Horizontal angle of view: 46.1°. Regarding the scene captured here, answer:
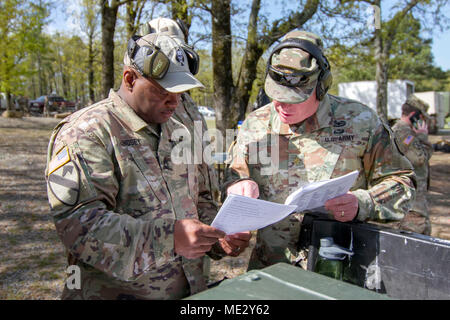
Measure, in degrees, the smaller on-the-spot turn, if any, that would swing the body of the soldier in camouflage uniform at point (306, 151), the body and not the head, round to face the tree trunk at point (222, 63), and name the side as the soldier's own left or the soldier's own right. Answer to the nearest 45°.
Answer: approximately 135° to the soldier's own right

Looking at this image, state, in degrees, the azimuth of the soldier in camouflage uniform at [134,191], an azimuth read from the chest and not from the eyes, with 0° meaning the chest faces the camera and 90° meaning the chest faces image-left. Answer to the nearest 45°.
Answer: approximately 315°

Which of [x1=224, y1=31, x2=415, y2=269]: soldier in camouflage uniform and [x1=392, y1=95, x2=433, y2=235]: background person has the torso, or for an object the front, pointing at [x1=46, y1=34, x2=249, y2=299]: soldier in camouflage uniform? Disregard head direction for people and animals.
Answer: [x1=224, y1=31, x2=415, y2=269]: soldier in camouflage uniform

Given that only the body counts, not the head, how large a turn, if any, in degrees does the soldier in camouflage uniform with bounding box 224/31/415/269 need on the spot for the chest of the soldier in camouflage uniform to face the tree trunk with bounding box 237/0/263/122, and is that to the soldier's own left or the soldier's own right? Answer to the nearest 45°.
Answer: approximately 135° to the soldier's own right

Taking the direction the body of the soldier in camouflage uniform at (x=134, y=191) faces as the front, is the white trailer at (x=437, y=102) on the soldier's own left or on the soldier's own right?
on the soldier's own left

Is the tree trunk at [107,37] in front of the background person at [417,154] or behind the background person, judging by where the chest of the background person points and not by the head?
behind

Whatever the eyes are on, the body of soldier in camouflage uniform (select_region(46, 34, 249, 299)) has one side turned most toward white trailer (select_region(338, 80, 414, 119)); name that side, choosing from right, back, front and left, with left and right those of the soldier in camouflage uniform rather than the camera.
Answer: left

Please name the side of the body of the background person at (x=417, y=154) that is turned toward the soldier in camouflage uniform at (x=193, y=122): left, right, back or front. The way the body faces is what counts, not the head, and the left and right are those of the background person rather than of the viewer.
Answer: right
